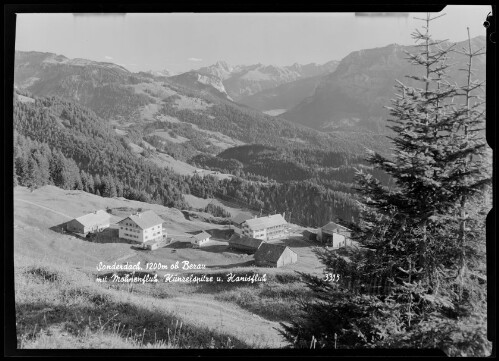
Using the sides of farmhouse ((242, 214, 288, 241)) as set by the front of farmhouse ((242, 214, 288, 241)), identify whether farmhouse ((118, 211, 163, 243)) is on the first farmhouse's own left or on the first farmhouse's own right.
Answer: on the first farmhouse's own right

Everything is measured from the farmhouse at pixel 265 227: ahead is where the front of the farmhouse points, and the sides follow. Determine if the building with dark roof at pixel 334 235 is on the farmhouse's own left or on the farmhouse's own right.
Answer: on the farmhouse's own left

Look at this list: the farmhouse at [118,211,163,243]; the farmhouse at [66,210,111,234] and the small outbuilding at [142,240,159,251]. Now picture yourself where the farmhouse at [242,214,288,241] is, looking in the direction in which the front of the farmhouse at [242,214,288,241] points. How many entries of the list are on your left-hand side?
0
